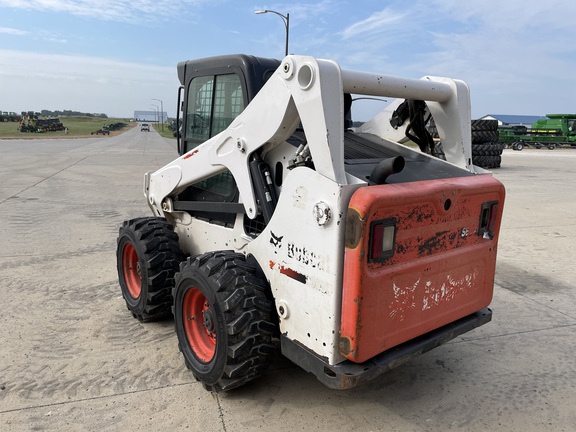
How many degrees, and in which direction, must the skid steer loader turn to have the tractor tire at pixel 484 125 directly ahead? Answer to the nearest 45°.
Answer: approximately 45° to its right

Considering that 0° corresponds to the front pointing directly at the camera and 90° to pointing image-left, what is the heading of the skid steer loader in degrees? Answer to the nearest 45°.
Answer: approximately 135°

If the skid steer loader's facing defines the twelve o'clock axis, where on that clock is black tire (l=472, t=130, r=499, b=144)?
The black tire is roughly at 2 o'clock from the skid steer loader.
